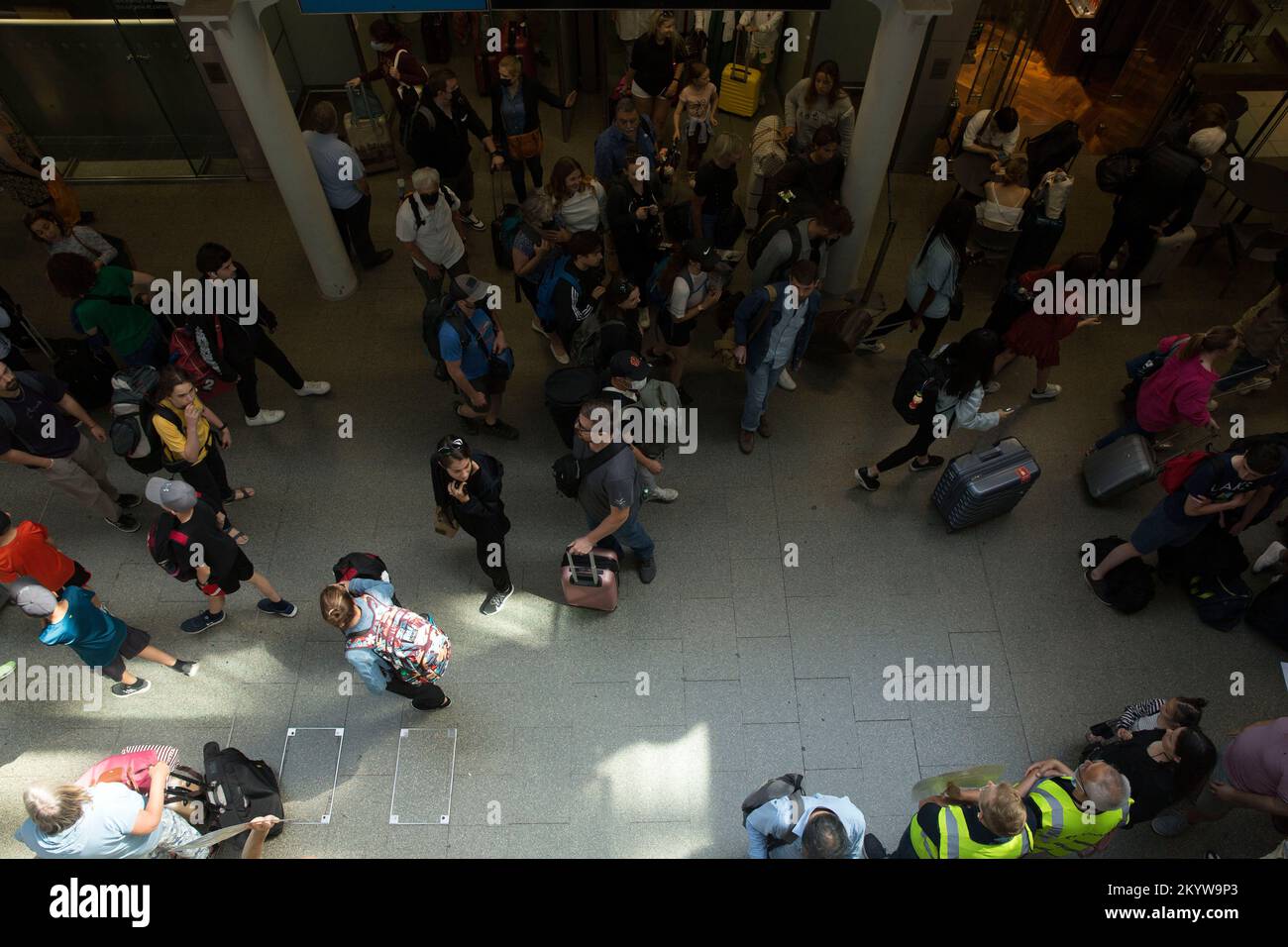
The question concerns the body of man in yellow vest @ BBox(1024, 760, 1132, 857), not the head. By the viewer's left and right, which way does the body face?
facing away from the viewer and to the left of the viewer

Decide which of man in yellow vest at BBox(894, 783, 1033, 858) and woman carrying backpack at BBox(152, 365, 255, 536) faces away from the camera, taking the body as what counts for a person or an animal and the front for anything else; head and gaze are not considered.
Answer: the man in yellow vest

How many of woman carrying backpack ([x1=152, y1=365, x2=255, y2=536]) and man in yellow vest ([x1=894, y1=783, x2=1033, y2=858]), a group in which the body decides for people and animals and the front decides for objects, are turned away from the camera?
1

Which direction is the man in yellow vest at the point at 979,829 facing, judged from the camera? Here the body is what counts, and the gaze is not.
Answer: away from the camera

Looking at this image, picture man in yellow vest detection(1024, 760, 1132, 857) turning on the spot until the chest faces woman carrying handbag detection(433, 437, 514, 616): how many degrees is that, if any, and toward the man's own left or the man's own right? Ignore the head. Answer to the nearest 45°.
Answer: approximately 45° to the man's own left

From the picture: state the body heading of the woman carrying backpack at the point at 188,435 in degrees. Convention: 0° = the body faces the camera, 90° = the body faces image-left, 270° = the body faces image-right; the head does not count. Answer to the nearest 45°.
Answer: approximately 315°
